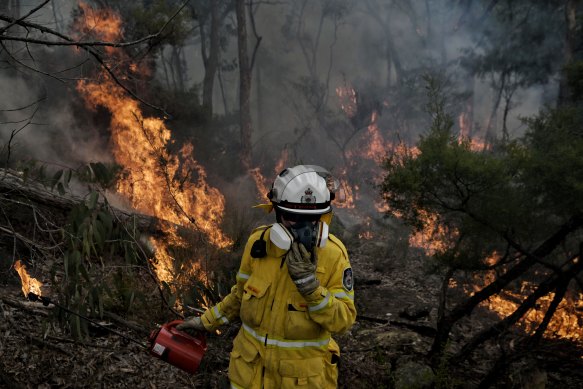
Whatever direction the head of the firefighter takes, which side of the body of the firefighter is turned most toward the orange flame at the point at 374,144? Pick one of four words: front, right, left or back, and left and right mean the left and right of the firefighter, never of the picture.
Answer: back

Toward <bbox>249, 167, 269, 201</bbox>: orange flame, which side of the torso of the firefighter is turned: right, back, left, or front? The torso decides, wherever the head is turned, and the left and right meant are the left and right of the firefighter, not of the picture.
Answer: back

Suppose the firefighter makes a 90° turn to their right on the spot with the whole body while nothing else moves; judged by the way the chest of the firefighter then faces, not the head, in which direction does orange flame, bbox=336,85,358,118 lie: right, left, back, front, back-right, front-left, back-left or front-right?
right

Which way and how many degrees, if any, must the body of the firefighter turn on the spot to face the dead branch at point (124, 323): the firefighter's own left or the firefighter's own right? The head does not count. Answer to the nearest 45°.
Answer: approximately 135° to the firefighter's own right

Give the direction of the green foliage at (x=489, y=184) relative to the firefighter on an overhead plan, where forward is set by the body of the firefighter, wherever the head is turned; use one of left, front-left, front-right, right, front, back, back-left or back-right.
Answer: back-left

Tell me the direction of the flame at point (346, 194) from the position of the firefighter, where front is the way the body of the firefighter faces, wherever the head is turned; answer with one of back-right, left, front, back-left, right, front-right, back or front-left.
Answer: back

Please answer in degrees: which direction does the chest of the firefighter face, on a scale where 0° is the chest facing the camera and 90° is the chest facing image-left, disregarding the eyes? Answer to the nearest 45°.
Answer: approximately 0°

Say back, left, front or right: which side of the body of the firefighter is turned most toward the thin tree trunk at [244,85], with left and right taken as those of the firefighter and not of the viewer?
back
